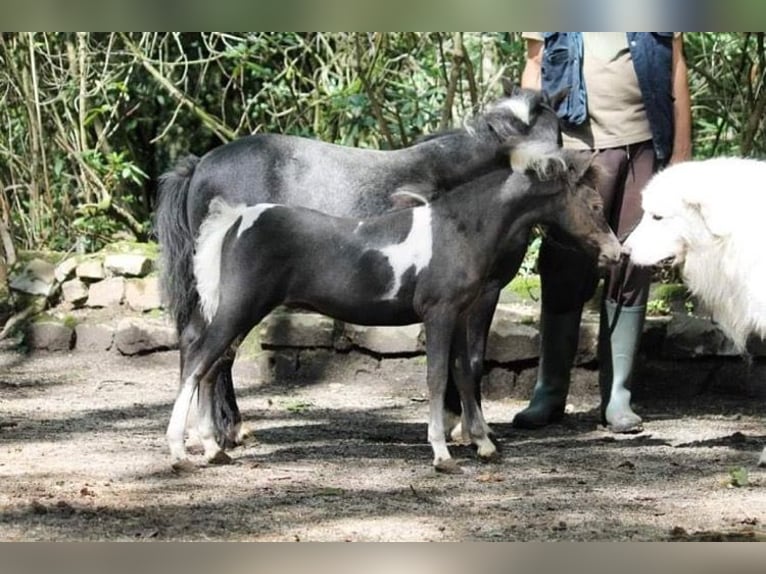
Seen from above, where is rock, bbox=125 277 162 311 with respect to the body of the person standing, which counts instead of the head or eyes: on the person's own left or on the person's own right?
on the person's own right

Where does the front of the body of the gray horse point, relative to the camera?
to the viewer's right

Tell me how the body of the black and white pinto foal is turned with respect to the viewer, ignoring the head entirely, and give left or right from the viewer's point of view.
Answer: facing to the right of the viewer

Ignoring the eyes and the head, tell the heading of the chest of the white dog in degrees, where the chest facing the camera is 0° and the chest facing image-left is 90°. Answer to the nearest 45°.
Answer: approximately 90°

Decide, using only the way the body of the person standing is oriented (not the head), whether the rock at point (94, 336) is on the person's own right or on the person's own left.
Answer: on the person's own right

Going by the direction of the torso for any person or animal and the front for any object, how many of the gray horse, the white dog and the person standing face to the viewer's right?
1

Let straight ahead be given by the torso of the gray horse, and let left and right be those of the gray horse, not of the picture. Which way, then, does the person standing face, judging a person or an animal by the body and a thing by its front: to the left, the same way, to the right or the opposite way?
to the right
